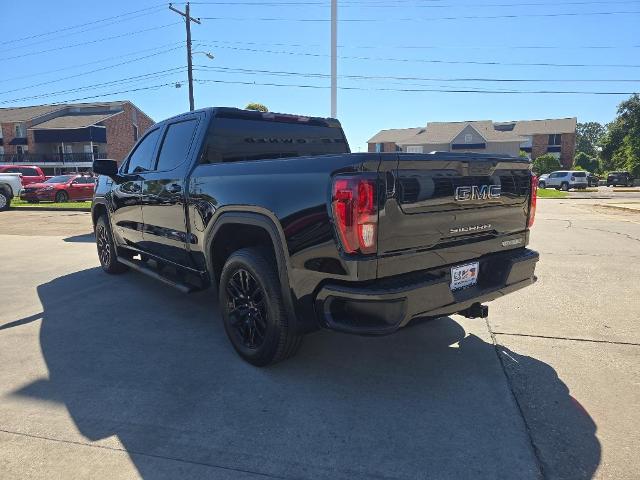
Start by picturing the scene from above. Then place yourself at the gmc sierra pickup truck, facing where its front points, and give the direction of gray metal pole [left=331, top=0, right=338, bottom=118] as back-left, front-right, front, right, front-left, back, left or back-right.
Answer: front-right

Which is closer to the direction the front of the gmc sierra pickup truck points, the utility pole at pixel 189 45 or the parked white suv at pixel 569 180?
the utility pole

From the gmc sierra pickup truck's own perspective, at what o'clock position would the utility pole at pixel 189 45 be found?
The utility pole is roughly at 1 o'clock from the gmc sierra pickup truck.

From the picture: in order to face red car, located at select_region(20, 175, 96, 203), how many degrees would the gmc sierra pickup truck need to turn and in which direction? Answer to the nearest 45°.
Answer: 0° — it already faces it

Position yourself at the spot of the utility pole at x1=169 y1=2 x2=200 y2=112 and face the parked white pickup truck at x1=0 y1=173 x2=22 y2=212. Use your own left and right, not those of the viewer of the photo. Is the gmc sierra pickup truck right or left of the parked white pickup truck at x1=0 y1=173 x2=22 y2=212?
left

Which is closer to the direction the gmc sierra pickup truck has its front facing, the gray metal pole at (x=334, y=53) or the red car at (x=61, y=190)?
the red car

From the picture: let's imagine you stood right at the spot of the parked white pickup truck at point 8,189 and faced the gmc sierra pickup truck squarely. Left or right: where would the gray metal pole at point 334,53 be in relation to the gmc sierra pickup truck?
left

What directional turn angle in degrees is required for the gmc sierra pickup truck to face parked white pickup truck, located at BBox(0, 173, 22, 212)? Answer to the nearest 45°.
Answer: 0° — it already faces it

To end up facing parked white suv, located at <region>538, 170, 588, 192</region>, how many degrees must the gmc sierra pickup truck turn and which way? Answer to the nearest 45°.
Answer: approximately 90° to its right

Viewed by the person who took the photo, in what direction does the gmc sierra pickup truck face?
facing away from the viewer and to the left of the viewer
